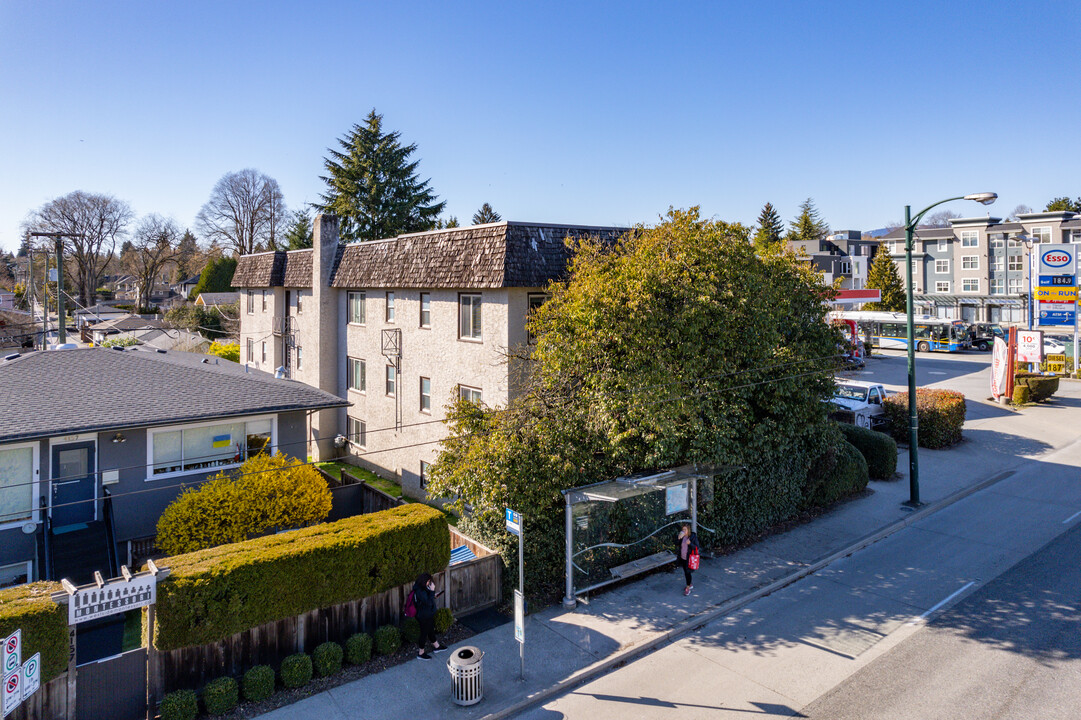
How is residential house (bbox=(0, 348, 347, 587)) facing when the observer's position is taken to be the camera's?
facing the viewer and to the right of the viewer

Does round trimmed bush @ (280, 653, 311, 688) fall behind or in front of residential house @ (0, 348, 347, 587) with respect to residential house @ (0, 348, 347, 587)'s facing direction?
in front

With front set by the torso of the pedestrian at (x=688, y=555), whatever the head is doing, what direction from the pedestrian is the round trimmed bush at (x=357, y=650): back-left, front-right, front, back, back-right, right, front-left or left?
front

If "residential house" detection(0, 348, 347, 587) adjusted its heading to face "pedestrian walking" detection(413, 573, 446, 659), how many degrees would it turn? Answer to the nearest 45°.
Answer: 0° — it already faces them

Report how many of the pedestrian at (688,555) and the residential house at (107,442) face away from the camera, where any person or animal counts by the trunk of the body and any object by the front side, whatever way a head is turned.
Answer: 0

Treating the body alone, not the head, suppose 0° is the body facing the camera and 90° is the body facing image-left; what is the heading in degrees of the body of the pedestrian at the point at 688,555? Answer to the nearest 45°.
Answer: approximately 45°

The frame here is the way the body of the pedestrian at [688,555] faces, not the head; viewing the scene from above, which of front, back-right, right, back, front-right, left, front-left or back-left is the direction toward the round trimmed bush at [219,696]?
front
